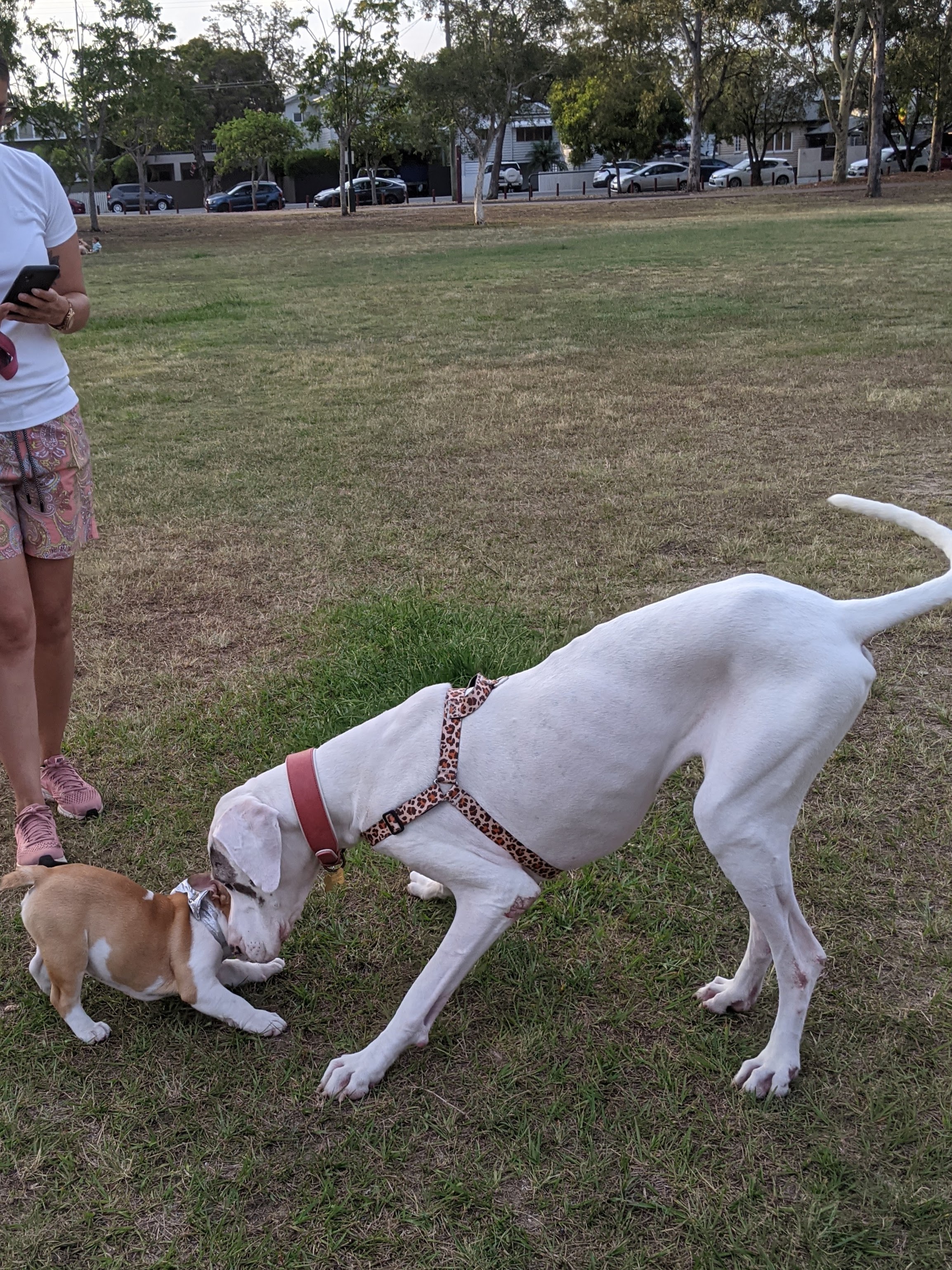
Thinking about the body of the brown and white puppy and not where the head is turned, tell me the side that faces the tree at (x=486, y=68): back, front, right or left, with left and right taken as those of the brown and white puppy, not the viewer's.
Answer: left

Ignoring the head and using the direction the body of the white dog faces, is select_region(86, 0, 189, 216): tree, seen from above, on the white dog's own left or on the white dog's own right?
on the white dog's own right

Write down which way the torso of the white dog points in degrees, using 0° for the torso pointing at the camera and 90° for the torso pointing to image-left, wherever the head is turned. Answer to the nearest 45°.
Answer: approximately 90°

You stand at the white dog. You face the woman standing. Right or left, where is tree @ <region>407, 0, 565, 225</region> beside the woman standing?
right

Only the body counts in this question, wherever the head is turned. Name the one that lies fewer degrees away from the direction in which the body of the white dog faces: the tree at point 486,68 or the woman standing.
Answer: the woman standing

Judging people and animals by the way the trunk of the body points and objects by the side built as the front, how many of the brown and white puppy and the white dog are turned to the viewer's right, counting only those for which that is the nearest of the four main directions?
1

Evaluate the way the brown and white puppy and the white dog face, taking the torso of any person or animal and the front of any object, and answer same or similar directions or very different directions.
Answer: very different directions

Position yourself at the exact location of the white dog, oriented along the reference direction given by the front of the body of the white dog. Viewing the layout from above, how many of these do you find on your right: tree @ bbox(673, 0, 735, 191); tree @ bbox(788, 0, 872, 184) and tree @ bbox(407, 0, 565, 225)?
3

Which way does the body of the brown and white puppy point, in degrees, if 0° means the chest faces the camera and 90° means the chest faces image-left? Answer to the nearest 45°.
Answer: approximately 270°

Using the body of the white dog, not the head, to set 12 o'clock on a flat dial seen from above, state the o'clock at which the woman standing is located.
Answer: The woman standing is roughly at 1 o'clock from the white dog.
